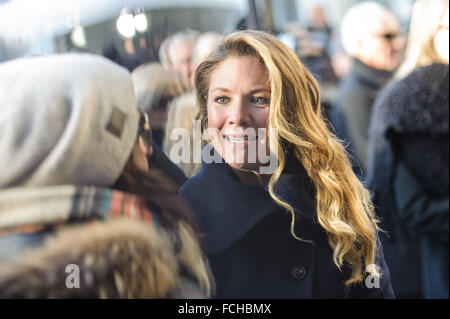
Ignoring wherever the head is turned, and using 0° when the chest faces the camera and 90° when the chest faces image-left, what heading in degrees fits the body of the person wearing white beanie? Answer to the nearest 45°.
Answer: approximately 225°

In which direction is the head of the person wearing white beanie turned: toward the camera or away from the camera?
away from the camera
